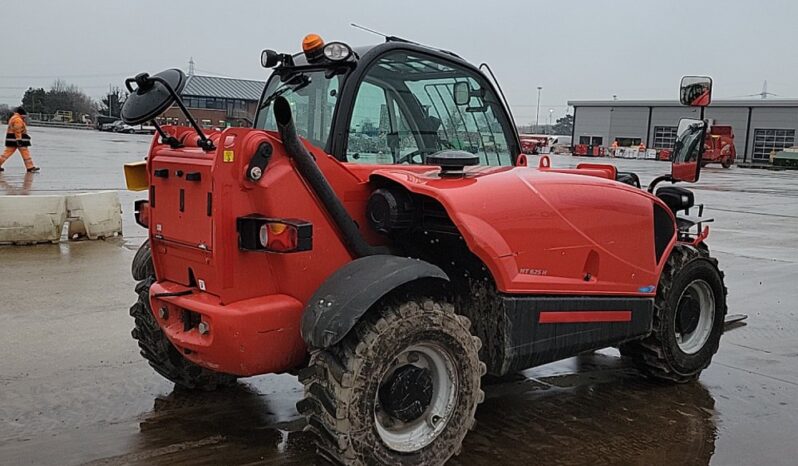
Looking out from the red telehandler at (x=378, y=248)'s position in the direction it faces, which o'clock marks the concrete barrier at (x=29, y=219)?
The concrete barrier is roughly at 9 o'clock from the red telehandler.

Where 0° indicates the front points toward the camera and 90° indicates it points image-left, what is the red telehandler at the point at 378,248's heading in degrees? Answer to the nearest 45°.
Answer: approximately 225°

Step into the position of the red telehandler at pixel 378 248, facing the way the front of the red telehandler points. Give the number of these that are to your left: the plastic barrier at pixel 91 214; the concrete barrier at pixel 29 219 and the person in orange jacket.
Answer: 3

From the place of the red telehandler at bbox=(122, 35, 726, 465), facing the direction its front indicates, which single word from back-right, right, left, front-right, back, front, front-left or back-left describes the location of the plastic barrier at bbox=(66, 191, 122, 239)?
left

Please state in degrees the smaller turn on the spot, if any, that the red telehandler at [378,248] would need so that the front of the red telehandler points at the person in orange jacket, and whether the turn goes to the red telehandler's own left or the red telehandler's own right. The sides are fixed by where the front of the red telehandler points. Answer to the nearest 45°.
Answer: approximately 90° to the red telehandler's own left

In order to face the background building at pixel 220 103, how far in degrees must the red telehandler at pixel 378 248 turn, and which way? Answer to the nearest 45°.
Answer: approximately 90° to its left
